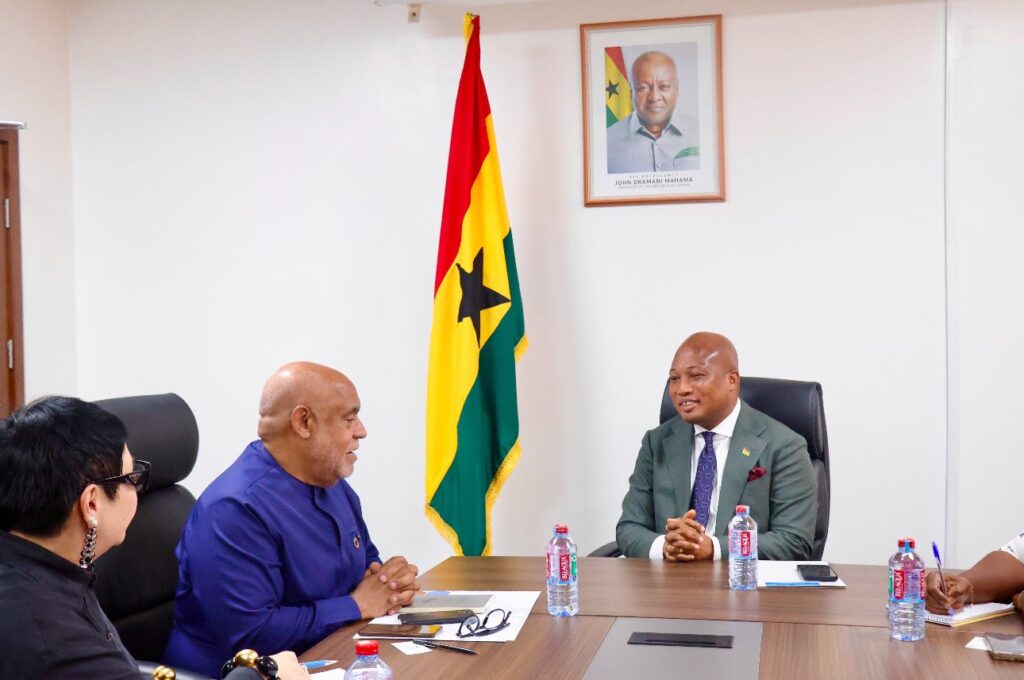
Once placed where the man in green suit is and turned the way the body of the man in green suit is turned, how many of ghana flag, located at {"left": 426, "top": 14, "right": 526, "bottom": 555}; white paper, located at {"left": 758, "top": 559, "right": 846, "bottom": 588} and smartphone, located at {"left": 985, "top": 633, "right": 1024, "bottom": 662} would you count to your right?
1

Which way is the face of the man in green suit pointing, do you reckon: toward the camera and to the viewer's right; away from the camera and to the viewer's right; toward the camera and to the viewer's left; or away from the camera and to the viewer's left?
toward the camera and to the viewer's left

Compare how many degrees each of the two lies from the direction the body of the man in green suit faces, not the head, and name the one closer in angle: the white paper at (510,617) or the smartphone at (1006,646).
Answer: the white paper

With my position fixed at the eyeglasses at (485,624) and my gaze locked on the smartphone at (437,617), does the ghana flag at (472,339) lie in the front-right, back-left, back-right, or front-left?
front-right

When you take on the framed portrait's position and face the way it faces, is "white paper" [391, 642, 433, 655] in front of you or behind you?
in front

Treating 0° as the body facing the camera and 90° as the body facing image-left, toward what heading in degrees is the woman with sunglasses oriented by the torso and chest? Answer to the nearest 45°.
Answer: approximately 225°

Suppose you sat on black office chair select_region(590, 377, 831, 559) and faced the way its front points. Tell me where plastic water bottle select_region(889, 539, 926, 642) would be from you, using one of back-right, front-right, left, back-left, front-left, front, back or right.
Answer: front-left

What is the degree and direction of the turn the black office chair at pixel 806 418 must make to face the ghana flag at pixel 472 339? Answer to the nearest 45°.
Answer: approximately 90° to its right

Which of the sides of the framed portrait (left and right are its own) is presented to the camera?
front

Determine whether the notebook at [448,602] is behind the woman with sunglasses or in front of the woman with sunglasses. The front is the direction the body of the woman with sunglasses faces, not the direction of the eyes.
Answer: in front

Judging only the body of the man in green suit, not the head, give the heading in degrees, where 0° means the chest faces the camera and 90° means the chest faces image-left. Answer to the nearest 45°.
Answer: approximately 45°

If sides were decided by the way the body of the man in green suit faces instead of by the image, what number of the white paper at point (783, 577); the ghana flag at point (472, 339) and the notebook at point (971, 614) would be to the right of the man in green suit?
1

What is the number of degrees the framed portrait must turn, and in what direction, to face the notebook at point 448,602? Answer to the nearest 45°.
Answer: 0° — it already faces it

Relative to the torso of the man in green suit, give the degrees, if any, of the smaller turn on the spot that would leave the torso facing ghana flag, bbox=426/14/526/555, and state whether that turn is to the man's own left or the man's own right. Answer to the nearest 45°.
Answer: approximately 90° to the man's own right

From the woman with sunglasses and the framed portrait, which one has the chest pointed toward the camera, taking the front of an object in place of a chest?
the framed portrait

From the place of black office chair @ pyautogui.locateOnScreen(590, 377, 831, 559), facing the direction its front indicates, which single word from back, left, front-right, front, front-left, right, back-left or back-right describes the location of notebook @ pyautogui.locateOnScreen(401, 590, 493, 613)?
front

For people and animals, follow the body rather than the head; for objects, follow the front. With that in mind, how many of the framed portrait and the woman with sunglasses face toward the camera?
1
